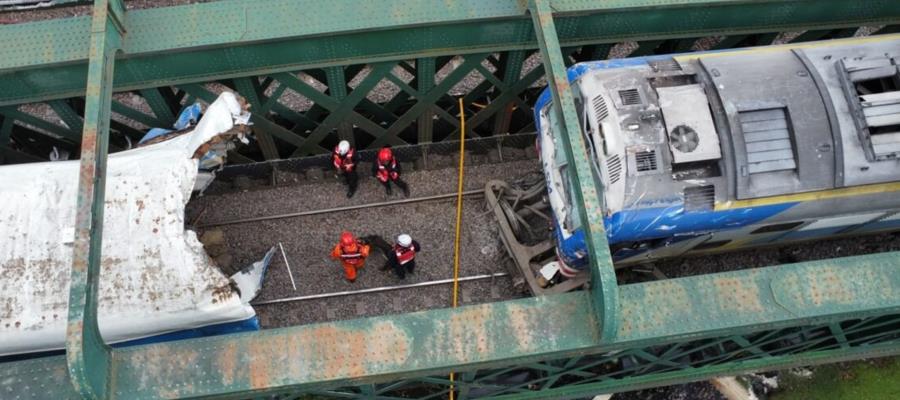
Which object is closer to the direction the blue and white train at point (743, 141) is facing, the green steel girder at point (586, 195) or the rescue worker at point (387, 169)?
the rescue worker

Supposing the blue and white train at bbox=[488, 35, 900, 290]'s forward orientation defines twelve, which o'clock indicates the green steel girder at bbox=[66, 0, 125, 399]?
The green steel girder is roughly at 11 o'clock from the blue and white train.

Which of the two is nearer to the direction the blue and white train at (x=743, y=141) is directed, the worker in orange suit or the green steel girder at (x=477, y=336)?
the worker in orange suit

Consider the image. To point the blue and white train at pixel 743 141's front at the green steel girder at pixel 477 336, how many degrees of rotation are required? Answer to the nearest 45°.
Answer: approximately 45° to its left

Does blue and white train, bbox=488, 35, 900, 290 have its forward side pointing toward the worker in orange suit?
yes

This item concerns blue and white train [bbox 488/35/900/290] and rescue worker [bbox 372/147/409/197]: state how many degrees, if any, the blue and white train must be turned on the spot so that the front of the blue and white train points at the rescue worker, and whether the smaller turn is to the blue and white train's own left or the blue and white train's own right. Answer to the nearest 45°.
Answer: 0° — it already faces them

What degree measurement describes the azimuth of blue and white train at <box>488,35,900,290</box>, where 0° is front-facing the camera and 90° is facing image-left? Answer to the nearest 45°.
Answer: approximately 90°
